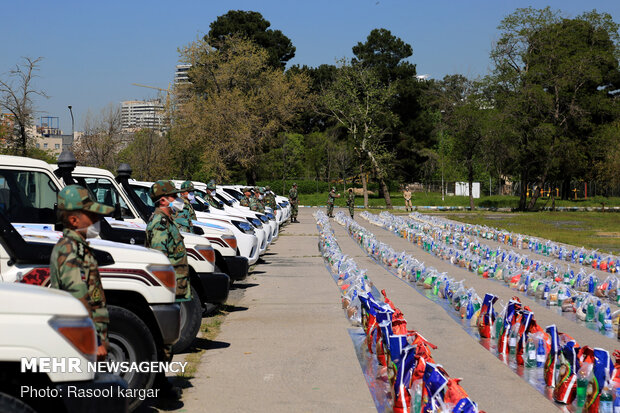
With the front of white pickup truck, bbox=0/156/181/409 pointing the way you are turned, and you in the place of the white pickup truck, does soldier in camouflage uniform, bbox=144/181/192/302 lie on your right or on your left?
on your left

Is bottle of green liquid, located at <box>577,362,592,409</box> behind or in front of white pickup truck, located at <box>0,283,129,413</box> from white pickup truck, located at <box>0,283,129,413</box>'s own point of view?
in front

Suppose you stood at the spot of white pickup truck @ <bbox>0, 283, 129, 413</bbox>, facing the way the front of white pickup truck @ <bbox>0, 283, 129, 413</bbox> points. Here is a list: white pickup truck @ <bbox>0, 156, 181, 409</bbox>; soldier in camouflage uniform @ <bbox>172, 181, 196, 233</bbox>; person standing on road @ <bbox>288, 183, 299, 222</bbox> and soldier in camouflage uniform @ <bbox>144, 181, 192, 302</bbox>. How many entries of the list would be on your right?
0

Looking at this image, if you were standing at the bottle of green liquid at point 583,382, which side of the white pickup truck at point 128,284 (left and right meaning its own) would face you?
front

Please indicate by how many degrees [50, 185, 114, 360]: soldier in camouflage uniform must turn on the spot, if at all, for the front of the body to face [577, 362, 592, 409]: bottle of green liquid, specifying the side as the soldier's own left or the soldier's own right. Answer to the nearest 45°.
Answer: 0° — they already face it

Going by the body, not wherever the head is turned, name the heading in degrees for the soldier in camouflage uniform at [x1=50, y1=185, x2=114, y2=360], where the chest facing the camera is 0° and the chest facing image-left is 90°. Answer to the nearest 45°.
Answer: approximately 270°

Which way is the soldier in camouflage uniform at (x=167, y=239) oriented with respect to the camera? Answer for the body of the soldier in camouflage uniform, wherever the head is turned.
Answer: to the viewer's right

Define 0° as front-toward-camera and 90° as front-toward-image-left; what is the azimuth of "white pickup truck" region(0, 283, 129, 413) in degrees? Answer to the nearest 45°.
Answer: approximately 270°

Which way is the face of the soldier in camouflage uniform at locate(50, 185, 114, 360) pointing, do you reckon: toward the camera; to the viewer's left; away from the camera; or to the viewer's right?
to the viewer's right

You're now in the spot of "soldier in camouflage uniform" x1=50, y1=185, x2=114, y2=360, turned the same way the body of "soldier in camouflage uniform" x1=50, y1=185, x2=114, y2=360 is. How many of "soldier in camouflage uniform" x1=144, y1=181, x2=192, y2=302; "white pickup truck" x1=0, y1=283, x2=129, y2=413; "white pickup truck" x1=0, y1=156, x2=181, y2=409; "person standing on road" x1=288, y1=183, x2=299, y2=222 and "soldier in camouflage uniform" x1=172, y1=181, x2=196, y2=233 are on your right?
1

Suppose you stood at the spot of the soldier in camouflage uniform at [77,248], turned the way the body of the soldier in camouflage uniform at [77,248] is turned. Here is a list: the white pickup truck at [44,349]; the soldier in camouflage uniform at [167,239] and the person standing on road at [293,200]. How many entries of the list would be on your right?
1

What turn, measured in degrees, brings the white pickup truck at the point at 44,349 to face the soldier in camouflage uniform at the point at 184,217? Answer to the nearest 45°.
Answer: approximately 90° to its left

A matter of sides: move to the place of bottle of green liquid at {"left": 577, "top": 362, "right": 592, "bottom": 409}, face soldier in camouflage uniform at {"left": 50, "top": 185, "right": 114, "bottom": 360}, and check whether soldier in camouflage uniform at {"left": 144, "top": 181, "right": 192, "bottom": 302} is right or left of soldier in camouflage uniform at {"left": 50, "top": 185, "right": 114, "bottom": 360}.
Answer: right

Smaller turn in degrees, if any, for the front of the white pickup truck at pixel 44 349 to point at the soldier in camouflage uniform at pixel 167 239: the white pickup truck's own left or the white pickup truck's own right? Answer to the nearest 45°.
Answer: approximately 90° to the white pickup truck's own left

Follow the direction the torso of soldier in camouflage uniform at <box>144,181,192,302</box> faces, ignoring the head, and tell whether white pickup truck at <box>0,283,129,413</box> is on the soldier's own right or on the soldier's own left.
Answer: on the soldier's own right

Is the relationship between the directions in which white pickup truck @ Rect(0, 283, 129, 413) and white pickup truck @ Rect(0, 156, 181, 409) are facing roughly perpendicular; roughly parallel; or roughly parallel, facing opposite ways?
roughly parallel

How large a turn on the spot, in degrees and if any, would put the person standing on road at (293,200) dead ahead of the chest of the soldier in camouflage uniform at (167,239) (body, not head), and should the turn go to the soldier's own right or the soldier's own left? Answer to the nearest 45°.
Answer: approximately 90° to the soldier's own left

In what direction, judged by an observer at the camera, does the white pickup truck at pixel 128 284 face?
facing to the right of the viewer

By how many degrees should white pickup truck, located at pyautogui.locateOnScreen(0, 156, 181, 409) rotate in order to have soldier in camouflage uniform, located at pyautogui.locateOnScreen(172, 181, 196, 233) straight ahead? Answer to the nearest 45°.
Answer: approximately 90° to its left

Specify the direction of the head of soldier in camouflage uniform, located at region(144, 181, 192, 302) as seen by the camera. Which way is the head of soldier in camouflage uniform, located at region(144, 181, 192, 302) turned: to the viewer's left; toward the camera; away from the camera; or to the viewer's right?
to the viewer's right
